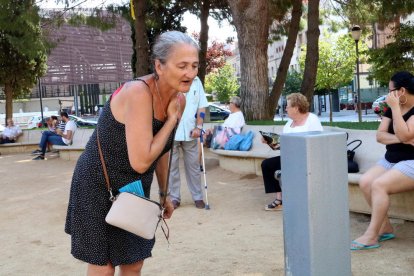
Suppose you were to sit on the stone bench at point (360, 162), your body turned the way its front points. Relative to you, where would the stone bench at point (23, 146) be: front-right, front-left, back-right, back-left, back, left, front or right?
right

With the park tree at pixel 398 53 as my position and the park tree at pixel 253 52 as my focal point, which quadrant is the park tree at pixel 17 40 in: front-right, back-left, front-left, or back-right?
front-right

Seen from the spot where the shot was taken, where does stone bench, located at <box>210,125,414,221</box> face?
facing the viewer and to the left of the viewer

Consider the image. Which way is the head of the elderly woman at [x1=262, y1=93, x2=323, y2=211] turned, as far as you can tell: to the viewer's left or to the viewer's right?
to the viewer's left

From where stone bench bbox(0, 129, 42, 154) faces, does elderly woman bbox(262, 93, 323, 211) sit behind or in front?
in front

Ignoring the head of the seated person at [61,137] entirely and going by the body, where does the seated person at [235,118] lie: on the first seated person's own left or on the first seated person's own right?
on the first seated person's own left

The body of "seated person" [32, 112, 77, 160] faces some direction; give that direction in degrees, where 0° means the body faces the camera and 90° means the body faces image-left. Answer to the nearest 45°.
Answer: approximately 90°

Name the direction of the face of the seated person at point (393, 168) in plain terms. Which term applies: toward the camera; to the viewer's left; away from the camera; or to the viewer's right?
to the viewer's left

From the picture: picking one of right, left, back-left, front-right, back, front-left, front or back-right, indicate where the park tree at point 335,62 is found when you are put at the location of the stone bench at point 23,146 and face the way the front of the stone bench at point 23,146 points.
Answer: back-left

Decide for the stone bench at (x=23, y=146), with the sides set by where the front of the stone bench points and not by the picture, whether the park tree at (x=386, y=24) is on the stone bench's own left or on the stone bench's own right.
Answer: on the stone bench's own left

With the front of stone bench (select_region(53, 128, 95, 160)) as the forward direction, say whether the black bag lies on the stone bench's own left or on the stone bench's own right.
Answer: on the stone bench's own left

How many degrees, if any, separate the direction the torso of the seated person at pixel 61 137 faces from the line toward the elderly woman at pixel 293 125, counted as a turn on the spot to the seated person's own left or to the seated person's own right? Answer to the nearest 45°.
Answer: approximately 90° to the seated person's own left
